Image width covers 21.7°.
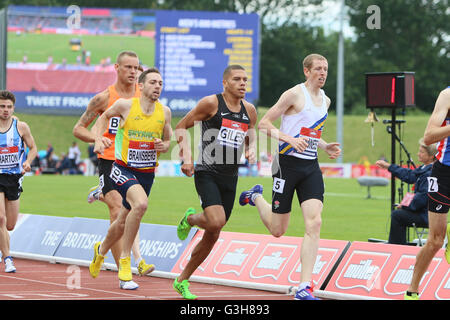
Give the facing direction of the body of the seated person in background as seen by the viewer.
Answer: to the viewer's left

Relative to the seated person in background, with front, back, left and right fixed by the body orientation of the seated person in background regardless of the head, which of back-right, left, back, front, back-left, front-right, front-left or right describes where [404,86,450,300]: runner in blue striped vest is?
left

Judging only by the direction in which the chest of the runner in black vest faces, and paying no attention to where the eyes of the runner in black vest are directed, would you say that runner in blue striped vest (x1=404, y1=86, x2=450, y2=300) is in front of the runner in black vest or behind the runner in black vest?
in front

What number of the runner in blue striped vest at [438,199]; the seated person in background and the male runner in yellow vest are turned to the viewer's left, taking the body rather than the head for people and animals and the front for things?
1

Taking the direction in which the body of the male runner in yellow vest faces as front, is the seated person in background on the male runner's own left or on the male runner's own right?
on the male runner's own left

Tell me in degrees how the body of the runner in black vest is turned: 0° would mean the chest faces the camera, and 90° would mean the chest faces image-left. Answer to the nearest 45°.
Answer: approximately 315°

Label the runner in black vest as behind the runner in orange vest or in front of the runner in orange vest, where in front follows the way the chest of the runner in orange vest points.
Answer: in front

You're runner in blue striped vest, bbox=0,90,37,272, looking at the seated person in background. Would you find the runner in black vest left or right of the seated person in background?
right

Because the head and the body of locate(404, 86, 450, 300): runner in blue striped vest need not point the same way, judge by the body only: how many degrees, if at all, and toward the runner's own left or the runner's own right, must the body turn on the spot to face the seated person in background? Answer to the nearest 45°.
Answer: approximately 135° to the runner's own left

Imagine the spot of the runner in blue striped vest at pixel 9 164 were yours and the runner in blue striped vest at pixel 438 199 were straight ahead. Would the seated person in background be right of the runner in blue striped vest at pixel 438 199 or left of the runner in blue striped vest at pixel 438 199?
left
